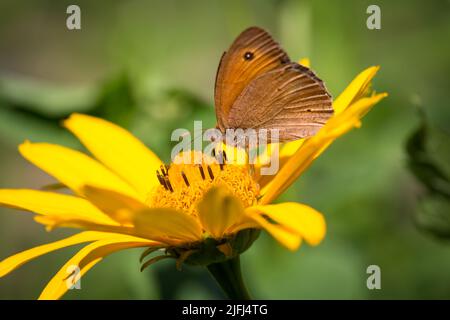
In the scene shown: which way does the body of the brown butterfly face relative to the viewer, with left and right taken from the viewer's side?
facing to the left of the viewer
